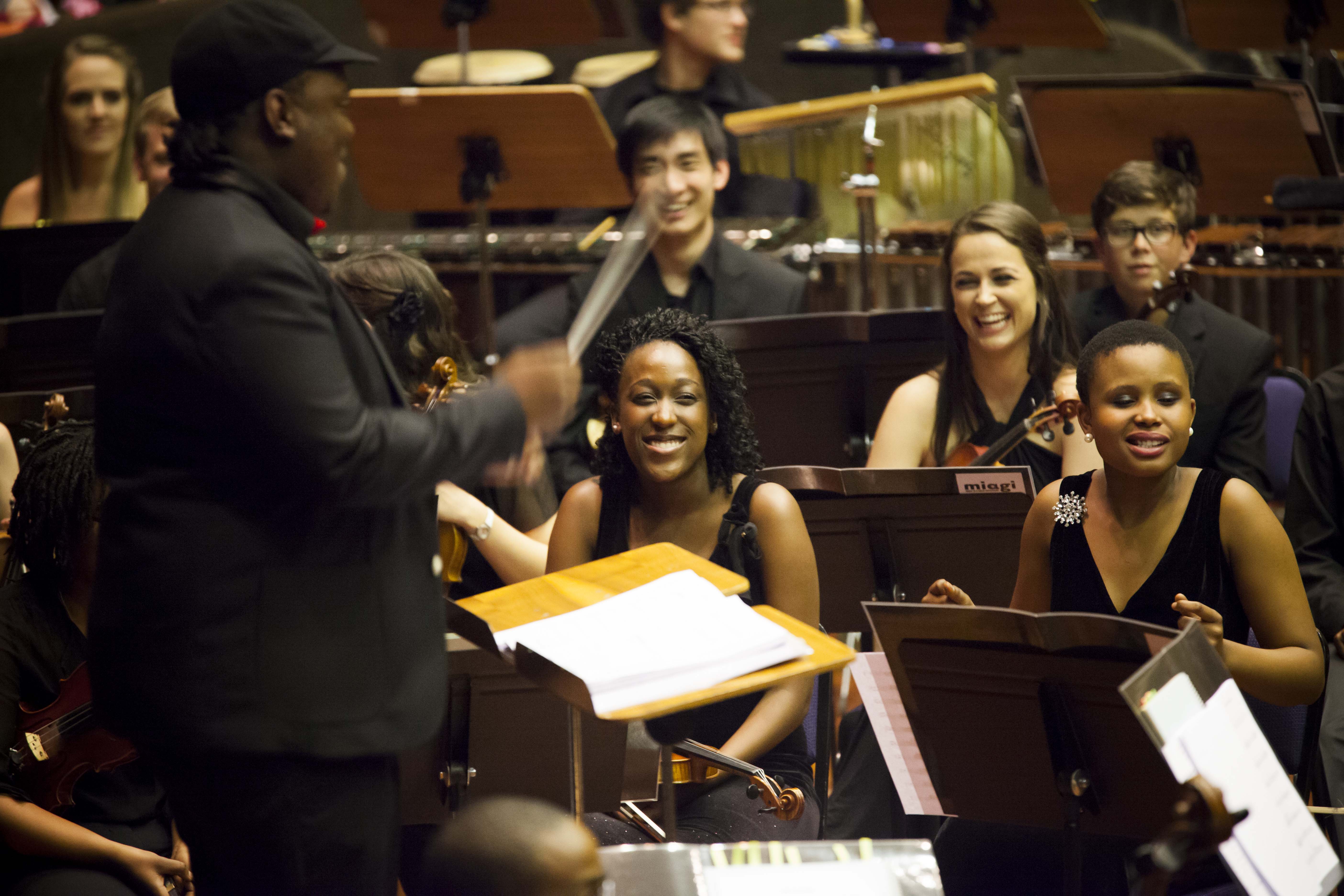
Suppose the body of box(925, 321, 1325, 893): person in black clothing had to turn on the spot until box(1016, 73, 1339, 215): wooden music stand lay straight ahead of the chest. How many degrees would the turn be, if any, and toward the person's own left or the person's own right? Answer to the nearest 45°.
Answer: approximately 135° to the person's own right

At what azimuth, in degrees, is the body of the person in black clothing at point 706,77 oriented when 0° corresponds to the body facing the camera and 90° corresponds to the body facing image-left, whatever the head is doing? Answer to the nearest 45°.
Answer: approximately 315°

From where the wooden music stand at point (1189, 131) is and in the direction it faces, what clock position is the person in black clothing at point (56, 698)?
The person in black clothing is roughly at 7 o'clock from the wooden music stand.

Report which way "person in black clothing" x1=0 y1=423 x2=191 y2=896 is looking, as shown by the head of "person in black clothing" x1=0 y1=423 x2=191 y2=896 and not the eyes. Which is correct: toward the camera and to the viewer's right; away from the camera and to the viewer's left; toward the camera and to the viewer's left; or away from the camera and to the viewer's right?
away from the camera and to the viewer's right

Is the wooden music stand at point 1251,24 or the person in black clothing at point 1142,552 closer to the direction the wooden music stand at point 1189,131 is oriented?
the wooden music stand

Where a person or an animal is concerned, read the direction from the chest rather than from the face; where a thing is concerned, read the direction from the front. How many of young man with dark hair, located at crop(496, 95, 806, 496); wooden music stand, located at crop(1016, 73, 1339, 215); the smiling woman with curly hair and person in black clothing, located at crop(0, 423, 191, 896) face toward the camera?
2

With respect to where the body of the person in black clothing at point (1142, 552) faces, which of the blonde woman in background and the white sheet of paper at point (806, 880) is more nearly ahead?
the white sheet of paper

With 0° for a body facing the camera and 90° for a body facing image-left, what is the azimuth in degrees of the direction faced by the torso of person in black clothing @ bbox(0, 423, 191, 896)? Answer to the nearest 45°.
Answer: approximately 270°

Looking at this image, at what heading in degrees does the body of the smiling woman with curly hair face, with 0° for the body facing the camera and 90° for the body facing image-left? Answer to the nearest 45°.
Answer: approximately 0°

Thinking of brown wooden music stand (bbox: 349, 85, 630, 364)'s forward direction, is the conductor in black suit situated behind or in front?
behind

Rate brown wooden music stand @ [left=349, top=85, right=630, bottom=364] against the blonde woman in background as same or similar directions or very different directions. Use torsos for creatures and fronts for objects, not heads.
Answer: very different directions
